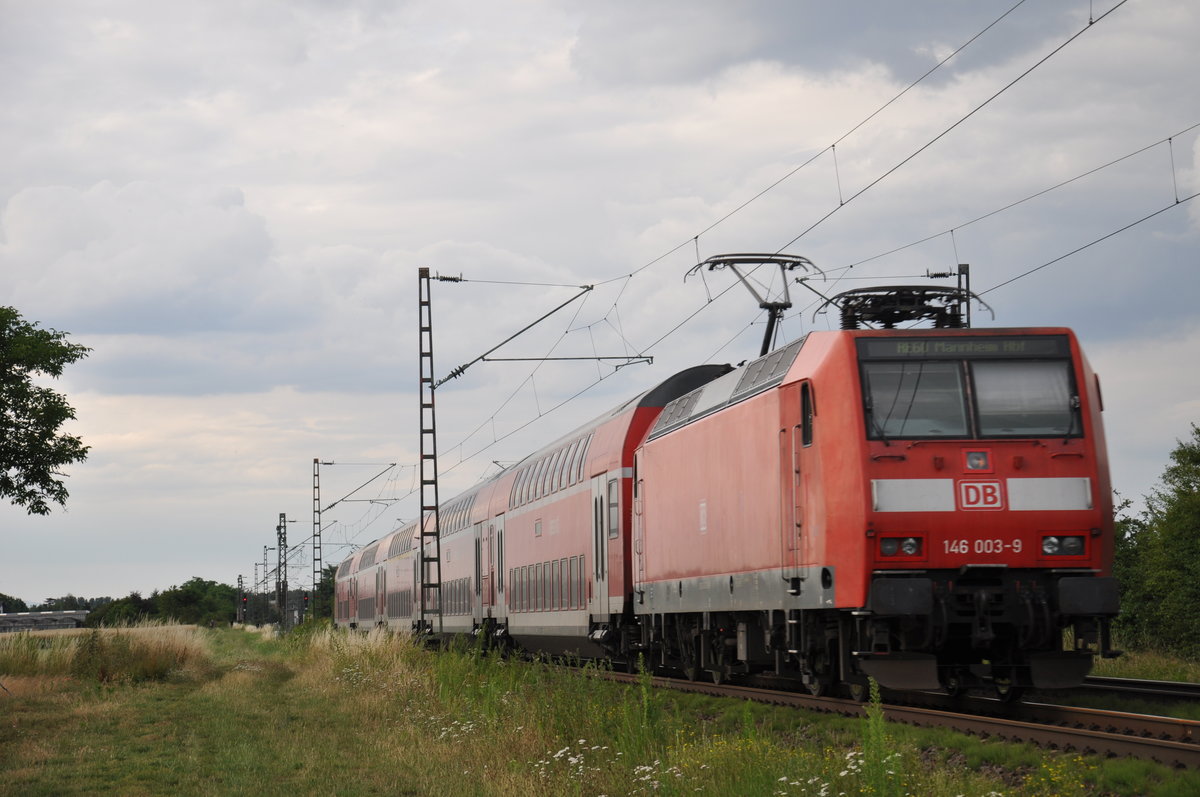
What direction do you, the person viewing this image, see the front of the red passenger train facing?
facing the viewer and to the right of the viewer

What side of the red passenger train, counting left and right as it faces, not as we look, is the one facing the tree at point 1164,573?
left

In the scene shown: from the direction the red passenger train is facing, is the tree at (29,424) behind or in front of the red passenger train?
behind
